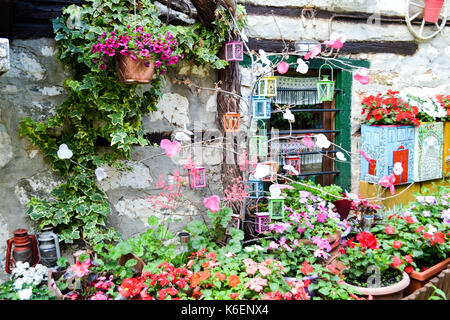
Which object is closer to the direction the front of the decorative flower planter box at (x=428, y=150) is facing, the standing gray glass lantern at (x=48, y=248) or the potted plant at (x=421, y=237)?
the potted plant

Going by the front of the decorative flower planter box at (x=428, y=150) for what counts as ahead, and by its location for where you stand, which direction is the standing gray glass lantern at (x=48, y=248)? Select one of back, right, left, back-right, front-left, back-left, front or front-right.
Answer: front-right

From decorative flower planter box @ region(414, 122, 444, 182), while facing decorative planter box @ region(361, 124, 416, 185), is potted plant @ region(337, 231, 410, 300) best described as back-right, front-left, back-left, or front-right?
front-left

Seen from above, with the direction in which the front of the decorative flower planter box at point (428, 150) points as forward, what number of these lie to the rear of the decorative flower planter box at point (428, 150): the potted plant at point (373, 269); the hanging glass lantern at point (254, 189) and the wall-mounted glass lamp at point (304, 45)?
0

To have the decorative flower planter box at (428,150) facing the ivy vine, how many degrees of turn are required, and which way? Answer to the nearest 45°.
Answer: approximately 45° to its right

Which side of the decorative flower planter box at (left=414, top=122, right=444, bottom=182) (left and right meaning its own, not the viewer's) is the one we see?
front

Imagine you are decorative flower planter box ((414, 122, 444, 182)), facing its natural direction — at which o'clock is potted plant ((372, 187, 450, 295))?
The potted plant is roughly at 12 o'clock from the decorative flower planter box.
